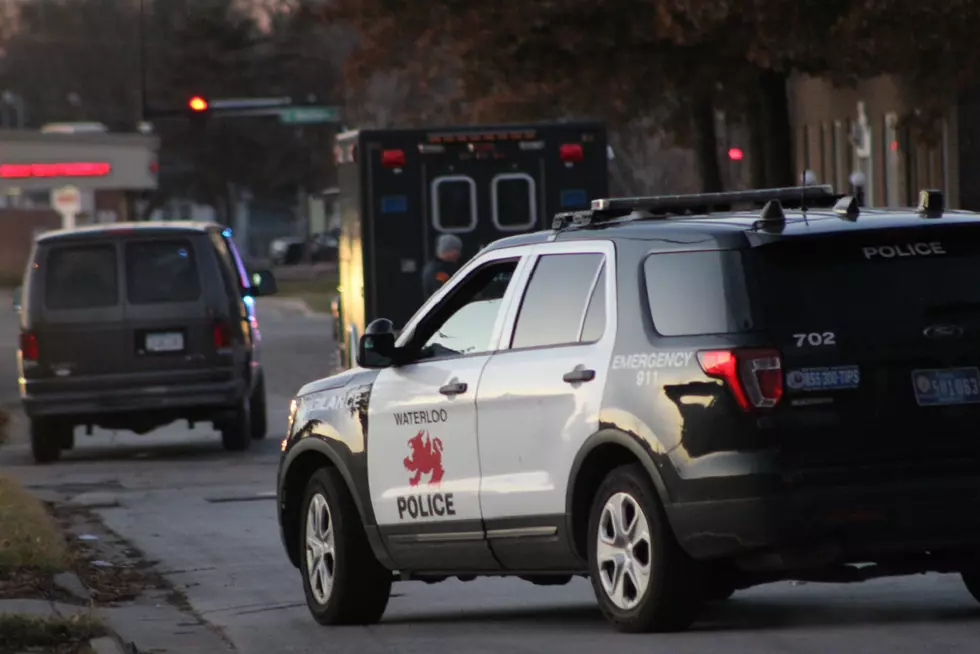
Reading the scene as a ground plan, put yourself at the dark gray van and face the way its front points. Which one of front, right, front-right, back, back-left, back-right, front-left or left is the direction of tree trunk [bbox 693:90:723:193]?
front-right

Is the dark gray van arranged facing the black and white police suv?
no

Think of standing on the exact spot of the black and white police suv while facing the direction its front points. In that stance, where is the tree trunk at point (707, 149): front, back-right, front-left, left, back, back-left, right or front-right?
front-right

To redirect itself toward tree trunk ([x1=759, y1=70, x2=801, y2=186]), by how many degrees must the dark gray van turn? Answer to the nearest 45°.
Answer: approximately 45° to its right

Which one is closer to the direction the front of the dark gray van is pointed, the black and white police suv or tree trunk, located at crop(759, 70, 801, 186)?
the tree trunk

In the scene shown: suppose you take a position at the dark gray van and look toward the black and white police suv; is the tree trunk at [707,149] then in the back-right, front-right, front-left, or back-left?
back-left

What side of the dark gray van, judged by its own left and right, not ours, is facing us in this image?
back

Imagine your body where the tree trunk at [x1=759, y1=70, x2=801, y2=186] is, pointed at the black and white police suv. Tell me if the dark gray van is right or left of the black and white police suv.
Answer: right

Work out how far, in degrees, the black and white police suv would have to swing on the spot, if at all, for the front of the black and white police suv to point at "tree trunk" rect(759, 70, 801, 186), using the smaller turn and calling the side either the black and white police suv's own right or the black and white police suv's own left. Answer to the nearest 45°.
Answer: approximately 45° to the black and white police suv's own right

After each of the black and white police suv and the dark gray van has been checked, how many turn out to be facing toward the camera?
0

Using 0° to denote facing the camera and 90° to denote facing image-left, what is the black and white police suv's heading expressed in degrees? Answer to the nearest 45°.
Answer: approximately 135°

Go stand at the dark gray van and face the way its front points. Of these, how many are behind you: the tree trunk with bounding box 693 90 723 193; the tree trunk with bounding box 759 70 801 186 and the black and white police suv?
1

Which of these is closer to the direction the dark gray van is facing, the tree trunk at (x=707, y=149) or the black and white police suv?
the tree trunk

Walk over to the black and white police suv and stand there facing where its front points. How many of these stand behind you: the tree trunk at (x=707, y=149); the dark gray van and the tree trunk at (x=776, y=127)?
0
